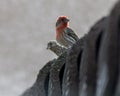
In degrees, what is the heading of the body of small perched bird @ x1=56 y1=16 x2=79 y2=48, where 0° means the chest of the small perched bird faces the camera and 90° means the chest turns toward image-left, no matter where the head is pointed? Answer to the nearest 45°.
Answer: approximately 90°
